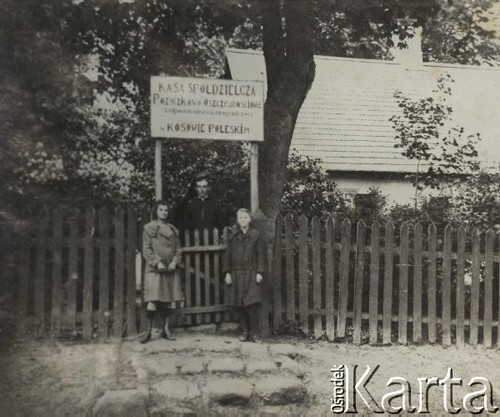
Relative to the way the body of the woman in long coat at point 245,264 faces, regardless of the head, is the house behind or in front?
behind

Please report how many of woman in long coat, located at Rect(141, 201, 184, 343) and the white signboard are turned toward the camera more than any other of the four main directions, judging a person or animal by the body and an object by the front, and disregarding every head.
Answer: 2

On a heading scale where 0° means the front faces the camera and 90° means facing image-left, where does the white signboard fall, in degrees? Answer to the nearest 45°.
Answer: approximately 0°

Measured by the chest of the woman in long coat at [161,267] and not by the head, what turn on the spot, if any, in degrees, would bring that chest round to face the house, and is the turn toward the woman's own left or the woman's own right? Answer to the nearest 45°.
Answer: approximately 135° to the woman's own left

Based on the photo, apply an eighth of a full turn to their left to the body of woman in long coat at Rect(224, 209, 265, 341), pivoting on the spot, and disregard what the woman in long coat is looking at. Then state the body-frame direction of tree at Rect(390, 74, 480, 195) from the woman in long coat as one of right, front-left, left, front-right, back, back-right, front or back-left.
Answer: left

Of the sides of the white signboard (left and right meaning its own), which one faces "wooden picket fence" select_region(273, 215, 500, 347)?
left

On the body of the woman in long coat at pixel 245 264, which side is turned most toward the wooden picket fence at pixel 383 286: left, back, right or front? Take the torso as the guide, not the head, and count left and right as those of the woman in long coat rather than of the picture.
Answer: left
